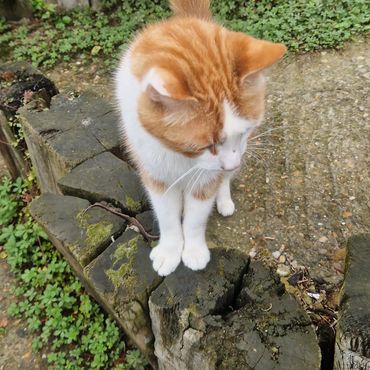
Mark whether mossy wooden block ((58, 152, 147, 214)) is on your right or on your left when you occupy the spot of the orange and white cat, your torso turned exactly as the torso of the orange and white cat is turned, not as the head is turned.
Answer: on your right

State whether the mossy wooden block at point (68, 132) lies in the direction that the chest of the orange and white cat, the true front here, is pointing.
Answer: no

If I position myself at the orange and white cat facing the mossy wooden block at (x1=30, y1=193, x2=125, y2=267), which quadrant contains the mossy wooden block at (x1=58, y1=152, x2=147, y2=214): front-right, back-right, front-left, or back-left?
front-right

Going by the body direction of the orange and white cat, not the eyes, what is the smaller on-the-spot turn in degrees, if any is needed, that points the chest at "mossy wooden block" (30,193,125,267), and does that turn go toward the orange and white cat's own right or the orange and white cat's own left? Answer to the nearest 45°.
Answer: approximately 90° to the orange and white cat's own right

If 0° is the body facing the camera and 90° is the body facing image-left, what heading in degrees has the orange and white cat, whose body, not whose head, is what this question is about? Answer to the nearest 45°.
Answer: approximately 0°
